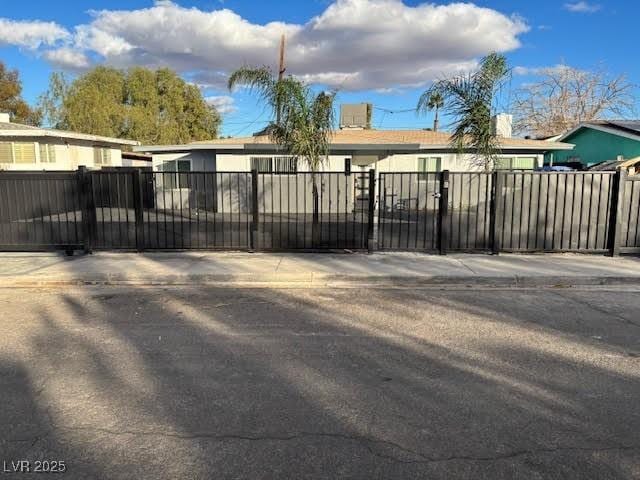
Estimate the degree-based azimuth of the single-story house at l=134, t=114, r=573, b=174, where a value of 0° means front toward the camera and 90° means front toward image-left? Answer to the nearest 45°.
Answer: approximately 0°

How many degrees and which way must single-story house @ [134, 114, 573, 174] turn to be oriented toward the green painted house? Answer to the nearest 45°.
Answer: approximately 90° to its left

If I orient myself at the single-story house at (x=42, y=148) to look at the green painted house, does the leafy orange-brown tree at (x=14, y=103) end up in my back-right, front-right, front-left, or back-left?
back-left

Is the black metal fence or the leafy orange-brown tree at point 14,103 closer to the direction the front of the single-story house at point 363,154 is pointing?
the black metal fence

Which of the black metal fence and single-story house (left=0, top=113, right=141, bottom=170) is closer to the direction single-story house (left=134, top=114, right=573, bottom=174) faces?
the black metal fence

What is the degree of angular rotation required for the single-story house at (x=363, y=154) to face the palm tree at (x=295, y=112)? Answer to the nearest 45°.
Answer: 0° — it already faces it

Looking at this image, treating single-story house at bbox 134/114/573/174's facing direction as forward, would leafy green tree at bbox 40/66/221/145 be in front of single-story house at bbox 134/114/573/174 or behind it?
behind

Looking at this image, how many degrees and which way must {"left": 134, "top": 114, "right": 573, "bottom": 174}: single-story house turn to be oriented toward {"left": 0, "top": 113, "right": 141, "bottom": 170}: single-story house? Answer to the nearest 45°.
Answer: approximately 90° to its right

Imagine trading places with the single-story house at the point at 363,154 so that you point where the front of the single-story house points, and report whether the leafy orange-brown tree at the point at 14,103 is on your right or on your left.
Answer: on your right

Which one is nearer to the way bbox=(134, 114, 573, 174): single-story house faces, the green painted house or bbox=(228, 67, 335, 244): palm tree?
the palm tree

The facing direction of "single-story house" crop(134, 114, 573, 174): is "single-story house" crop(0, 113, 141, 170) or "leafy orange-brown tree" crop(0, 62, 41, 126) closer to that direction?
the single-story house

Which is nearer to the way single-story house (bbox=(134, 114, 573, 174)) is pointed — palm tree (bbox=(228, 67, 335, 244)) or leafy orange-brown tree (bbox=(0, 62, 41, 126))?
the palm tree
